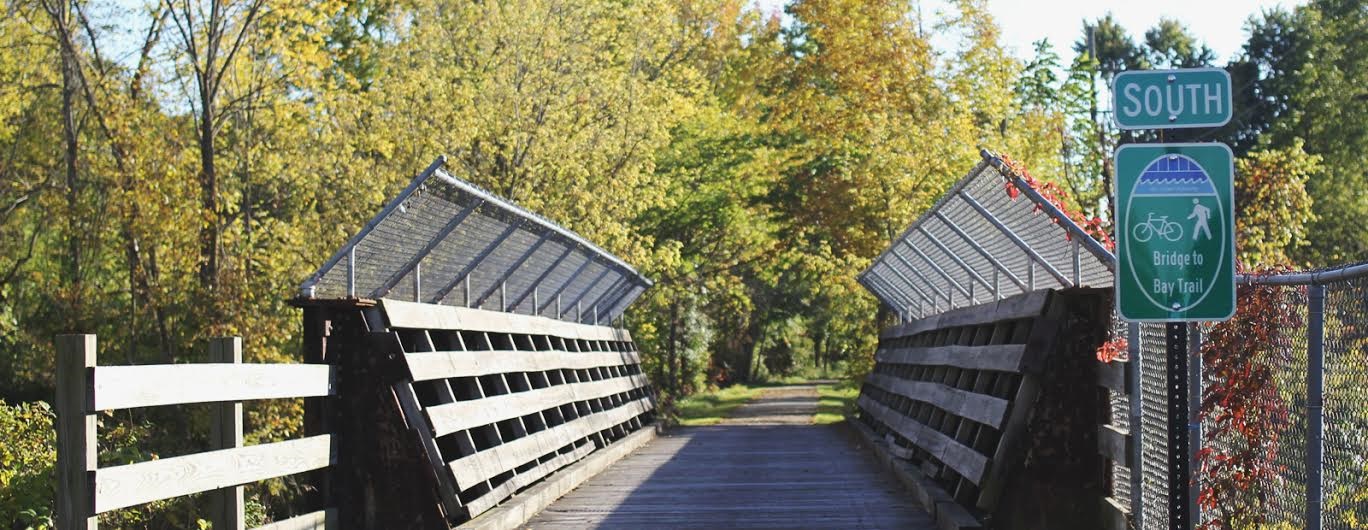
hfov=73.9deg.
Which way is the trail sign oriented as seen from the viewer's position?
toward the camera

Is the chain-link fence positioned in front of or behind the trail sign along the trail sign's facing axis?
behind

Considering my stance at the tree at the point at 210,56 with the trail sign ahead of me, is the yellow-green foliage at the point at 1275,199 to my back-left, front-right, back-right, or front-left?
front-left

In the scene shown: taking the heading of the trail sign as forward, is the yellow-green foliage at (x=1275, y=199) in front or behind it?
behind

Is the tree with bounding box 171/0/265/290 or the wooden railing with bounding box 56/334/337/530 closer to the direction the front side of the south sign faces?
the wooden railing

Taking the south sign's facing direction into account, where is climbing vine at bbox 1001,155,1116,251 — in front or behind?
behind

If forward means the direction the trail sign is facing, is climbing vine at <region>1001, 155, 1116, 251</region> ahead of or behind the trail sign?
behind

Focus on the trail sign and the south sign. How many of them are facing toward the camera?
2

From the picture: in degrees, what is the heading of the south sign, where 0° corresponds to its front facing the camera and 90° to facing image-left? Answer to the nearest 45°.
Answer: approximately 0°

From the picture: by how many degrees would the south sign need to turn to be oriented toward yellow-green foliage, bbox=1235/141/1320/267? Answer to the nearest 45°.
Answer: approximately 180°
